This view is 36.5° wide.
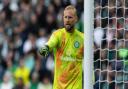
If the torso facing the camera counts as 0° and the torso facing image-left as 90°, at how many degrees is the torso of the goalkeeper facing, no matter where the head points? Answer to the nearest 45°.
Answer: approximately 0°
